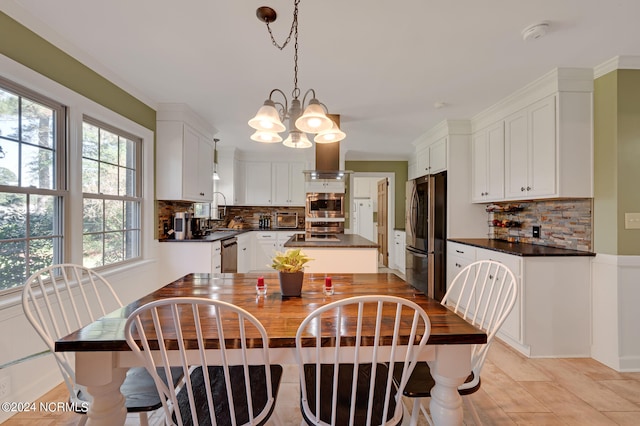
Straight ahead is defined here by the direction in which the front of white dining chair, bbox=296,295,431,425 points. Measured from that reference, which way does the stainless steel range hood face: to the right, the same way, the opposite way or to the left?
the opposite way

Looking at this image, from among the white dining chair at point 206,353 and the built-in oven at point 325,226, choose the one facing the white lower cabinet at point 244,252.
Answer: the white dining chair

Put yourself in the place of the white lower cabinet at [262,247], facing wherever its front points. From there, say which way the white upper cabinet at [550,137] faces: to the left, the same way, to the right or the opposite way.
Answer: to the right

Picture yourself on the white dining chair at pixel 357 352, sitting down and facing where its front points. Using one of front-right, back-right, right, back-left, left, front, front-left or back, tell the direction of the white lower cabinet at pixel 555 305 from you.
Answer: front-right

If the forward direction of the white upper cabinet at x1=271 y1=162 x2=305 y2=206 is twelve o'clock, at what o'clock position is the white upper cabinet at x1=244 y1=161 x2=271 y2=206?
the white upper cabinet at x1=244 y1=161 x2=271 y2=206 is roughly at 3 o'clock from the white upper cabinet at x1=271 y1=162 x2=305 y2=206.

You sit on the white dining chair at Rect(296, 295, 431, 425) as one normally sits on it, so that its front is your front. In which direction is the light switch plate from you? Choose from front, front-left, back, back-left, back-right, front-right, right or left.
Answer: front-right

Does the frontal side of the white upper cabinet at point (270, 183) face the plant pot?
yes

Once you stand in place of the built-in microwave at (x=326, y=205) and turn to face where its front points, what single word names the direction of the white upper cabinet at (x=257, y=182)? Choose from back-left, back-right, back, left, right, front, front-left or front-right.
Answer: back-right

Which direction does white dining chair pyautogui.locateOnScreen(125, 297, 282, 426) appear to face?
away from the camera

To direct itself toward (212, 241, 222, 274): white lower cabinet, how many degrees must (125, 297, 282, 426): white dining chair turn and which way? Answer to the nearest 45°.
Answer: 0° — it already faces it

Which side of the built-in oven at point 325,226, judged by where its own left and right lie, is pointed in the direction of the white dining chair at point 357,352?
front

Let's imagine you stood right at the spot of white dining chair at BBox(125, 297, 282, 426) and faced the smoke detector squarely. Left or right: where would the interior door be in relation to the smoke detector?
left

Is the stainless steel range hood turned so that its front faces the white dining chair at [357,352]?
yes

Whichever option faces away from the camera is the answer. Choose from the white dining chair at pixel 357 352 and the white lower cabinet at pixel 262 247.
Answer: the white dining chair

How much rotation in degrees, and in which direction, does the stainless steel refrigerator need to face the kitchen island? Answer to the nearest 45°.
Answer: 0° — it already faces it
